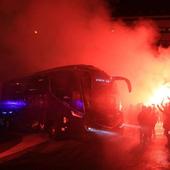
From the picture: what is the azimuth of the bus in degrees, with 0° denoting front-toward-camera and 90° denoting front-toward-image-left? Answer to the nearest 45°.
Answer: approximately 315°
